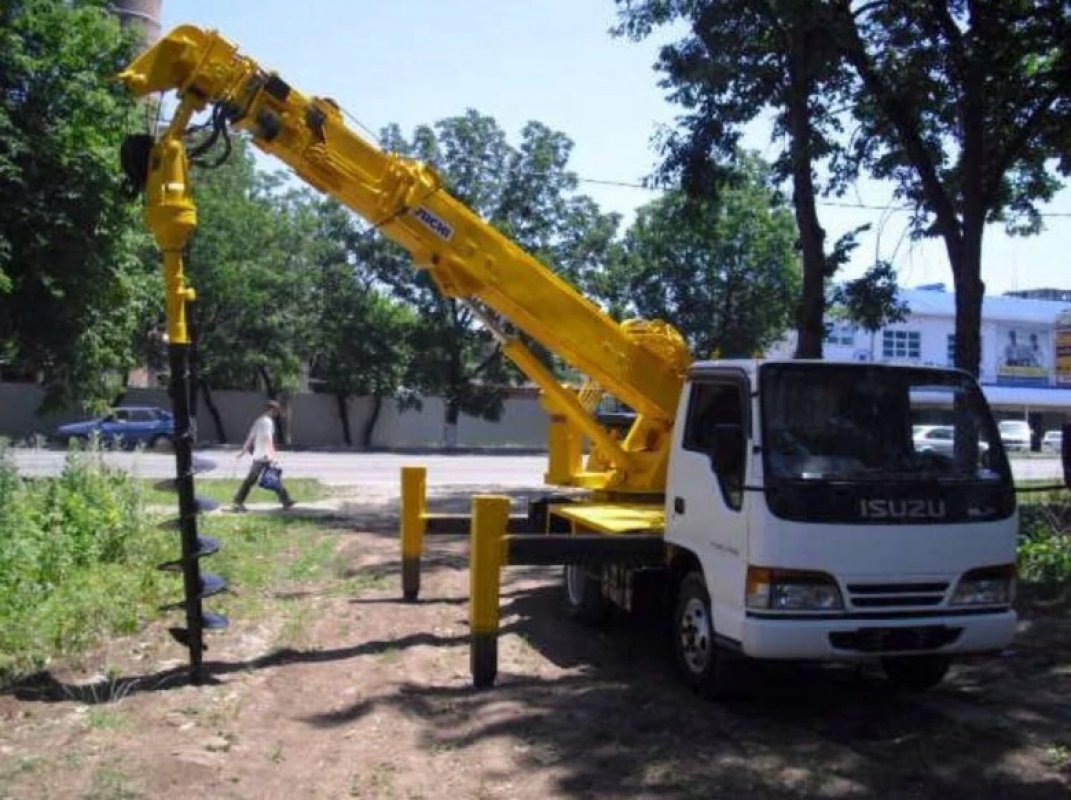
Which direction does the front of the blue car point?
to the viewer's left

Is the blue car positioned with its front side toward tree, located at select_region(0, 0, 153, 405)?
no

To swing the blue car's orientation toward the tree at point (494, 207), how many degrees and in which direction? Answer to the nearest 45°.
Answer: approximately 180°

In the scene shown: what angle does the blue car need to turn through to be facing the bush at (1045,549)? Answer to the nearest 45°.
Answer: approximately 90° to its left
